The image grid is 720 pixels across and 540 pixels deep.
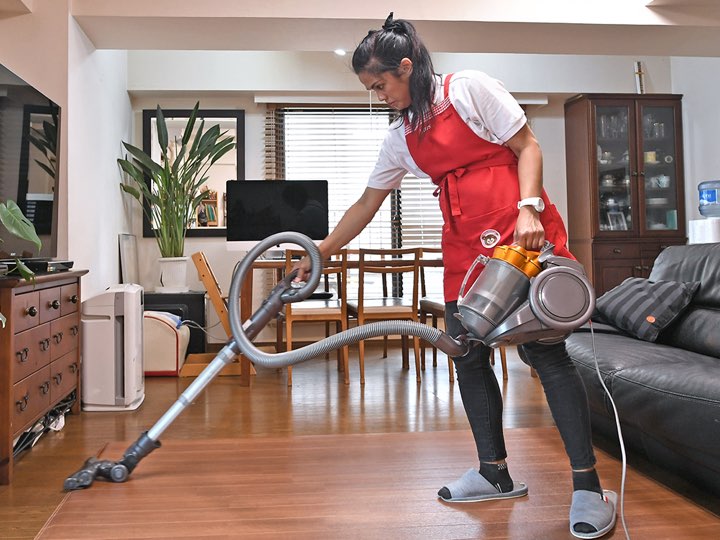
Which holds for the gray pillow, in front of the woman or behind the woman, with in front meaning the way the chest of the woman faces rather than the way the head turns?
behind

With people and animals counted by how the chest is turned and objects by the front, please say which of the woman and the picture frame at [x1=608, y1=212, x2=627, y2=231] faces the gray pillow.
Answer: the picture frame

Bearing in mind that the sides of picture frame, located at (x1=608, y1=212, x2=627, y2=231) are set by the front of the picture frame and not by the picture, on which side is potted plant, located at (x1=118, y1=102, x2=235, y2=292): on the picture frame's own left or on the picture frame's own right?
on the picture frame's own right

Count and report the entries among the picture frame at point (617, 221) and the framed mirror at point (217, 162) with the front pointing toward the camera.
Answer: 2

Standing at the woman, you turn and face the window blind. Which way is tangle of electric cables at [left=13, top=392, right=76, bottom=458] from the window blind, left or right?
left

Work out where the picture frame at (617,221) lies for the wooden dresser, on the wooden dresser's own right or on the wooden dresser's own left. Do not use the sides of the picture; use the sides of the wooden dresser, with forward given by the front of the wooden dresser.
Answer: on the wooden dresser's own left

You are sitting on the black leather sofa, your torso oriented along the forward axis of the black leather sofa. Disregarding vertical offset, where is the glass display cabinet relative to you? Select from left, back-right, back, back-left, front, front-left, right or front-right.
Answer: back-right

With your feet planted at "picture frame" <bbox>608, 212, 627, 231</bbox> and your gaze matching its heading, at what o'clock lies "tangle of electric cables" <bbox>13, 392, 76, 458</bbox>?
The tangle of electric cables is roughly at 1 o'clock from the picture frame.

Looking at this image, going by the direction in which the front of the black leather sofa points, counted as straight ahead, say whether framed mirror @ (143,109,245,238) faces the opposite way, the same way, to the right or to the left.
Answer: to the left

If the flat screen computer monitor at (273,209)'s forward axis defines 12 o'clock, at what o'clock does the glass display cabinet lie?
The glass display cabinet is roughly at 9 o'clock from the flat screen computer monitor.

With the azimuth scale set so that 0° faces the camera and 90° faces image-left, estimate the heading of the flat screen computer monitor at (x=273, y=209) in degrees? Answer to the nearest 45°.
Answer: approximately 0°

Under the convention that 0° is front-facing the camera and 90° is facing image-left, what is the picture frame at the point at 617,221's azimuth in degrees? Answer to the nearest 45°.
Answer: approximately 0°
